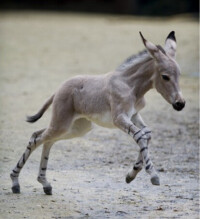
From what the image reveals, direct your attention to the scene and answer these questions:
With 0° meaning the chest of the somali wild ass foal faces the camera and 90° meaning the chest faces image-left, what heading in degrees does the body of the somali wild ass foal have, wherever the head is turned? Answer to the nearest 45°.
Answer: approximately 270°

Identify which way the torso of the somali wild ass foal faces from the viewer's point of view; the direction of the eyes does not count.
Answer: to the viewer's right
